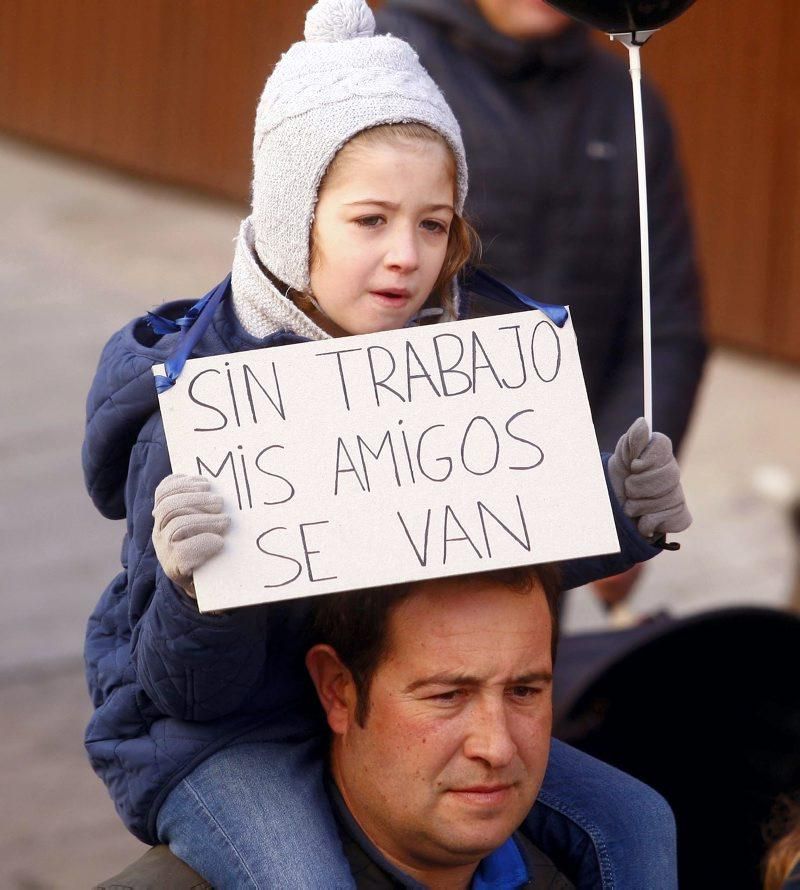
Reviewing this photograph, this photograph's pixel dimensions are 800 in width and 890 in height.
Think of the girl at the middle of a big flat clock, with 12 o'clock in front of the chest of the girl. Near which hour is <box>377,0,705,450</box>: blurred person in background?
The blurred person in background is roughly at 8 o'clock from the girl.

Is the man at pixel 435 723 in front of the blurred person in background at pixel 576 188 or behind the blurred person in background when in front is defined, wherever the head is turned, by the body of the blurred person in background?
in front

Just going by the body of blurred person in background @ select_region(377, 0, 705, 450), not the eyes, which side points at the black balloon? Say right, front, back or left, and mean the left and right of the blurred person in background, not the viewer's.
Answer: front

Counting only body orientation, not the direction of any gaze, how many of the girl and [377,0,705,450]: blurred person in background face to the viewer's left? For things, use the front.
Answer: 0

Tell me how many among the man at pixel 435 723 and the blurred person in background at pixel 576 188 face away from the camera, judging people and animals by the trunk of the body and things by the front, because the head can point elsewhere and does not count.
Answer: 0

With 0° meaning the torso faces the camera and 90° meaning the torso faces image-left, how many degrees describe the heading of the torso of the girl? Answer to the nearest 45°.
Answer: approximately 315°

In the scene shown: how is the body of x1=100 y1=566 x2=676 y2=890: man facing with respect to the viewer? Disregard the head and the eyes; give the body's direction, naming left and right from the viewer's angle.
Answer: facing the viewer and to the right of the viewer

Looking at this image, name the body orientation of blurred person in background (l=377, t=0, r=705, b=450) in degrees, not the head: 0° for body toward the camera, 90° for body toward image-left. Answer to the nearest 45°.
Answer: approximately 0°

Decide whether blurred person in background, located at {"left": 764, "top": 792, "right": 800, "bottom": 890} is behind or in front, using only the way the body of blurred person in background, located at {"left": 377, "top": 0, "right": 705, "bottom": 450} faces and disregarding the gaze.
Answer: in front
